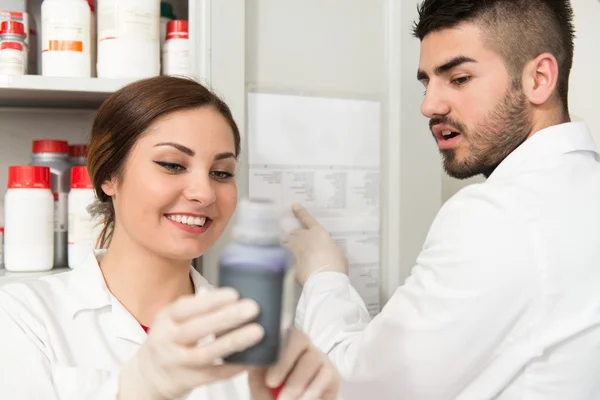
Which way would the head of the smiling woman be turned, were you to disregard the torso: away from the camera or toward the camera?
toward the camera

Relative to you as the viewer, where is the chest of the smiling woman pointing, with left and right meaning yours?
facing the viewer and to the right of the viewer
